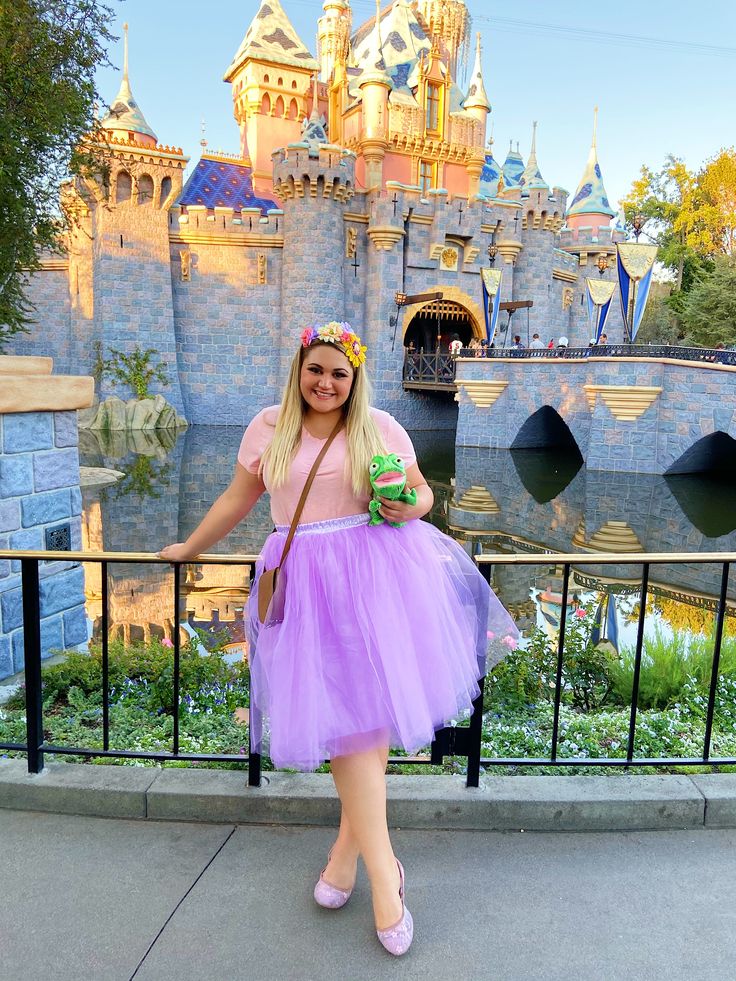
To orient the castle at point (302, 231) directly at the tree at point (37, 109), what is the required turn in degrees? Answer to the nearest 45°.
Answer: approximately 45° to its right

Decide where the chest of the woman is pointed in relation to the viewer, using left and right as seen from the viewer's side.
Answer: facing the viewer

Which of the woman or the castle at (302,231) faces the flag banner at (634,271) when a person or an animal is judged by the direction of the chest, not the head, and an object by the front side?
the castle

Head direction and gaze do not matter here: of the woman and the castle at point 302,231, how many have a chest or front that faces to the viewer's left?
0

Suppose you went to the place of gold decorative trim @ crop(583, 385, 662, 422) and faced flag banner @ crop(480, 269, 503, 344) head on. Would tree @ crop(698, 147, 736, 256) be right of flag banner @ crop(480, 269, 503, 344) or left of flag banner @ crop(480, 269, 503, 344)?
right

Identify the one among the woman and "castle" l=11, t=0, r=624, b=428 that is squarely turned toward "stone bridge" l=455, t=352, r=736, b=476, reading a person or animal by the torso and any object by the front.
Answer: the castle

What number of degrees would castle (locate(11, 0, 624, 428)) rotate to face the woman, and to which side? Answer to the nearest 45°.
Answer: approximately 45° to its right

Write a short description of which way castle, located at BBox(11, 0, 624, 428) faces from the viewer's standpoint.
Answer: facing the viewer and to the right of the viewer

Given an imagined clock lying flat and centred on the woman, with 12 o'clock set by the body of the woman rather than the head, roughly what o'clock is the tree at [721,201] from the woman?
The tree is roughly at 7 o'clock from the woman.

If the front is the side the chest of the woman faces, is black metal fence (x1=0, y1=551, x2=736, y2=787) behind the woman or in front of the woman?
behind

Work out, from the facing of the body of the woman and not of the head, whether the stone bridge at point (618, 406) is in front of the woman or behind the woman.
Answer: behind
